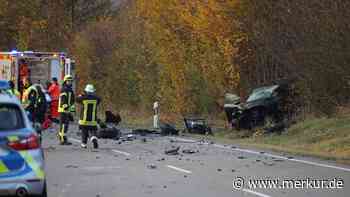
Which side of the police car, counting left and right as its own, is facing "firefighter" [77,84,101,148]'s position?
front

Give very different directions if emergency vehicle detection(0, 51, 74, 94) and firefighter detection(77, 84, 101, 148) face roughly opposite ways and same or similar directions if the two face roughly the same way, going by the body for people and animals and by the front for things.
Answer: same or similar directions

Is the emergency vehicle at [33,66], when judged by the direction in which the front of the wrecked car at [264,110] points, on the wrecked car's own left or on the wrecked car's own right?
on the wrecked car's own right

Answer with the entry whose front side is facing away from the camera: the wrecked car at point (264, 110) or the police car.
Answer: the police car

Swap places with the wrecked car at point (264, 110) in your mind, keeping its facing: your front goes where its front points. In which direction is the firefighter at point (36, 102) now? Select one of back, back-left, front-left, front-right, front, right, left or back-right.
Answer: front

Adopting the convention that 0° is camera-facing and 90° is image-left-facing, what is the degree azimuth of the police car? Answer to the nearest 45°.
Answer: approximately 180°

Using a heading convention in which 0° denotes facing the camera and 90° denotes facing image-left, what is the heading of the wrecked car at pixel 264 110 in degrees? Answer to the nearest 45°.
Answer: approximately 45°
